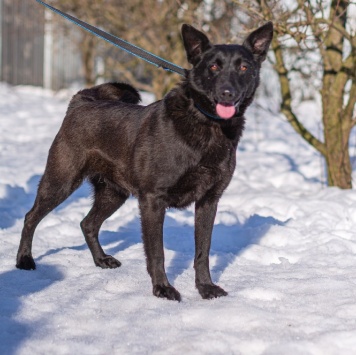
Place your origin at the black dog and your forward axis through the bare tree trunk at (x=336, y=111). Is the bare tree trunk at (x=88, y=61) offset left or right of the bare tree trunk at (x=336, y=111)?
left

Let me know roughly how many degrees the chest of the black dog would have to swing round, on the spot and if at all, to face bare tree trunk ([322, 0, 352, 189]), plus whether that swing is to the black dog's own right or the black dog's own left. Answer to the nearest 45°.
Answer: approximately 90° to the black dog's own left

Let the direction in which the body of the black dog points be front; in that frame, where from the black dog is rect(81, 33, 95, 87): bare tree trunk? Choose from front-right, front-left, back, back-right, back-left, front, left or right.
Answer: back-left

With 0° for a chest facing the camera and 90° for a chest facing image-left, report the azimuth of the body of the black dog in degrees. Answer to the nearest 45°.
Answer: approximately 315°
